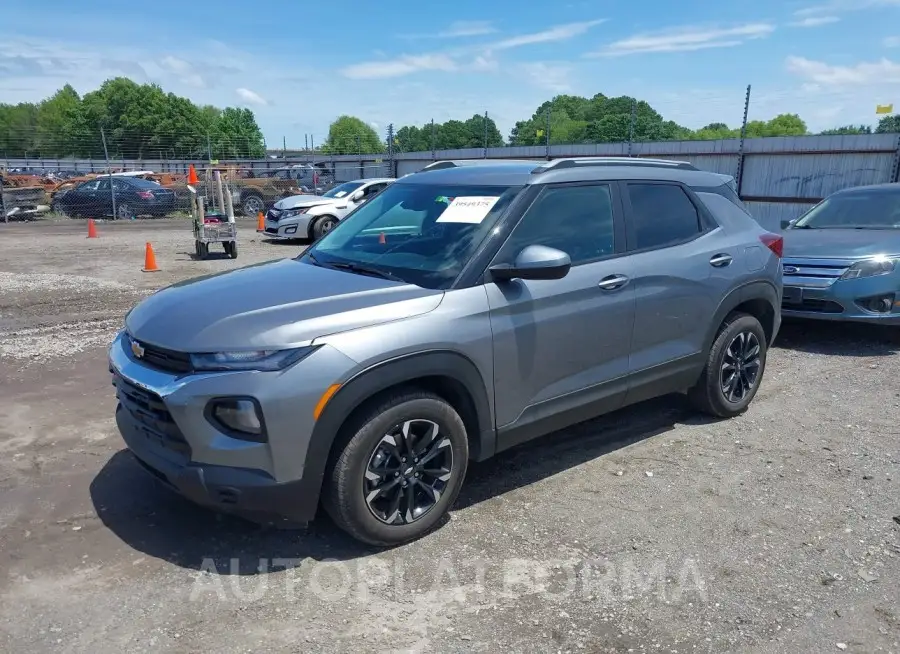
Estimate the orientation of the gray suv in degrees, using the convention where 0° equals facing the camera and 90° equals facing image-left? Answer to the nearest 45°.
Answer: approximately 45°

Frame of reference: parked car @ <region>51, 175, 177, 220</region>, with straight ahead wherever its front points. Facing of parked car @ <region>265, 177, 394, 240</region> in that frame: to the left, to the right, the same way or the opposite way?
to the left

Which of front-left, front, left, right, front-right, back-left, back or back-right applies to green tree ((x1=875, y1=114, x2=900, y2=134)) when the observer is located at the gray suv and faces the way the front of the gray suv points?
back

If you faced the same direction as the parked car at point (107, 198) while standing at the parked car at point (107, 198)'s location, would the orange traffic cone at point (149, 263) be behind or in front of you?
behind

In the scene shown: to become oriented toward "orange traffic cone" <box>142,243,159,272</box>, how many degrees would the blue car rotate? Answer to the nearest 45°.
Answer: approximately 45° to its right

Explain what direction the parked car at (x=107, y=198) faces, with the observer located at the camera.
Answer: facing away from the viewer and to the left of the viewer

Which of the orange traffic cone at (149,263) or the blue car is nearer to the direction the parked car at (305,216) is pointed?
the orange traffic cone

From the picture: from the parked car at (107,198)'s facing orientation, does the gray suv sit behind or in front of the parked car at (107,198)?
behind

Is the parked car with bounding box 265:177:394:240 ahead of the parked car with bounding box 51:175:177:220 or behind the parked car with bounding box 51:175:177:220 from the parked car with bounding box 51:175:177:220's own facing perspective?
behind

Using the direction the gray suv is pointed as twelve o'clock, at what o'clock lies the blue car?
The blue car is roughly at 6 o'clock from the gray suv.

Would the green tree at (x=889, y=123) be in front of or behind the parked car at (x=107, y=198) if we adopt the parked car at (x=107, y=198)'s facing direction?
behind
